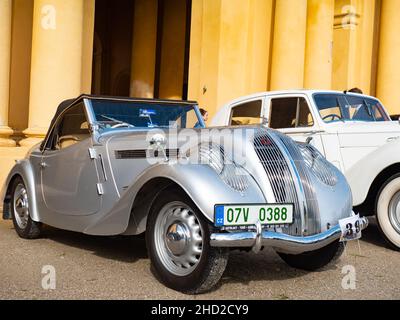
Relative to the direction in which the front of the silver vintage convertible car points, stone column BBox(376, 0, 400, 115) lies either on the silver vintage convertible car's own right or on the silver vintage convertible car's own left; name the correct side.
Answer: on the silver vintage convertible car's own left

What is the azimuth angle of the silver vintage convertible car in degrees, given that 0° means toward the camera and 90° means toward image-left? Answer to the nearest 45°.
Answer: approximately 315°

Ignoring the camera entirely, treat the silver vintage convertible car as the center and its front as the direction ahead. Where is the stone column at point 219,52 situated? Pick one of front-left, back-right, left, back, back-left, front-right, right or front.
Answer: back-left

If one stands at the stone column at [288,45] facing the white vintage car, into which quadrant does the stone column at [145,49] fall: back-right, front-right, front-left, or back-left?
back-right

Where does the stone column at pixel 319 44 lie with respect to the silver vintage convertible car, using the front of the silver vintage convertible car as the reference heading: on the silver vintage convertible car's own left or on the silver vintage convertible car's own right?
on the silver vintage convertible car's own left

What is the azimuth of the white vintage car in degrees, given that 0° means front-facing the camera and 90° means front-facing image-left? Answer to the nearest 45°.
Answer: approximately 315°

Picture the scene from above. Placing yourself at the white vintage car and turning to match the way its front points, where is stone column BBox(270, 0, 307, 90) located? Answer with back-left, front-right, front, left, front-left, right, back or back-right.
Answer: back-left
